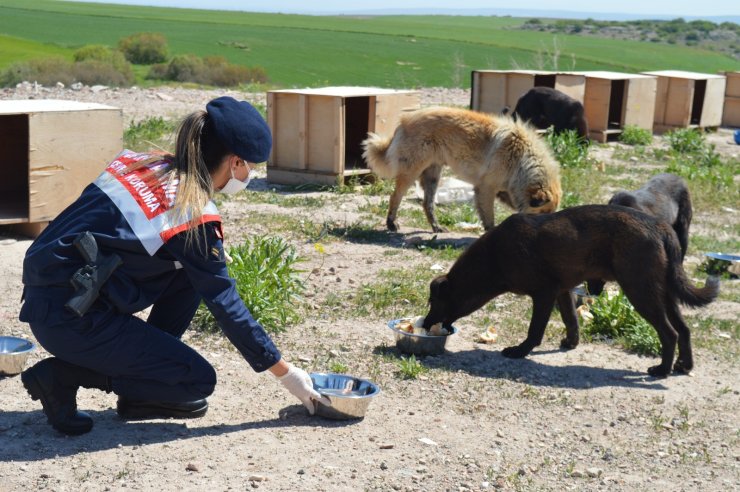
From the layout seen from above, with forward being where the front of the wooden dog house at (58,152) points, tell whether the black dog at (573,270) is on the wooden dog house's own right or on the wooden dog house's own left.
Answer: on the wooden dog house's own left

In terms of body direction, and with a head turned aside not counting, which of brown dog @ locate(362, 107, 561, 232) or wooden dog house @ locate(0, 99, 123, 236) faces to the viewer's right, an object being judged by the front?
the brown dog

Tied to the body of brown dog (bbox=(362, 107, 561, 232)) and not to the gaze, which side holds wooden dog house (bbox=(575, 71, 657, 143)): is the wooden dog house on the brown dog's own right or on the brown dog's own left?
on the brown dog's own left

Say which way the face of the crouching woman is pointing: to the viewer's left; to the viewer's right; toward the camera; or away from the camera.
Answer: to the viewer's right

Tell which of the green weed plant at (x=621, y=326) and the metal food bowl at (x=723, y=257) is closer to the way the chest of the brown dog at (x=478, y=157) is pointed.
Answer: the metal food bowl

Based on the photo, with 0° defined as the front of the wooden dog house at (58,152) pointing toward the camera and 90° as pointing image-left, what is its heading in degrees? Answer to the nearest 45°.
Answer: approximately 45°

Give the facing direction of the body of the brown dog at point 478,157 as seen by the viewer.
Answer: to the viewer's right

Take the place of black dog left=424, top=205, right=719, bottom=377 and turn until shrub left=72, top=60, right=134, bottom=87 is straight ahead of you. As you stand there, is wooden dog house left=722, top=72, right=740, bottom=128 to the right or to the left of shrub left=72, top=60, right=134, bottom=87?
right
